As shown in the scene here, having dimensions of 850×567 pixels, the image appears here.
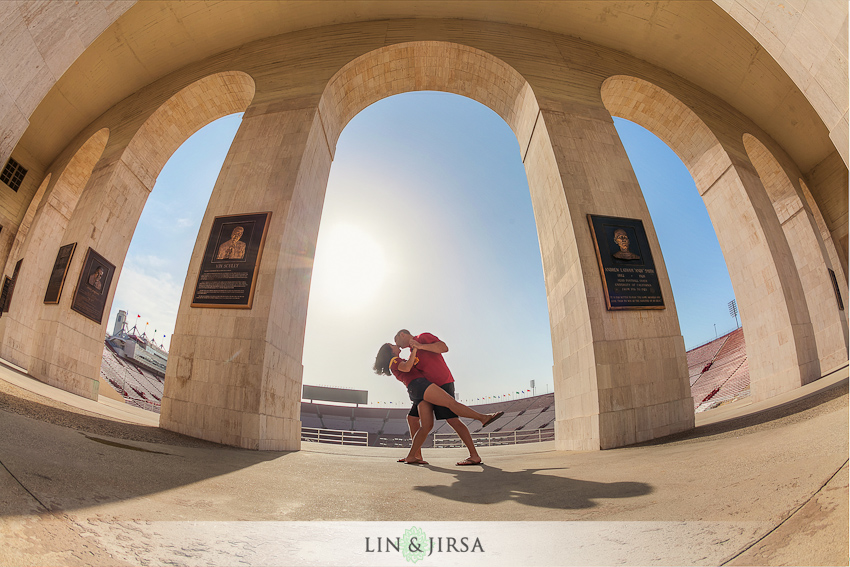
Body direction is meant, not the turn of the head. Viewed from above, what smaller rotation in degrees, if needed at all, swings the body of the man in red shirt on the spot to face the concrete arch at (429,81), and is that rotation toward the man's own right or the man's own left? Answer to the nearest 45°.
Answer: approximately 90° to the man's own right

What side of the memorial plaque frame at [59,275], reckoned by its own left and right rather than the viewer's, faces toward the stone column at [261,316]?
left

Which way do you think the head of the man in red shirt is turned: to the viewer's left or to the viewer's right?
to the viewer's left

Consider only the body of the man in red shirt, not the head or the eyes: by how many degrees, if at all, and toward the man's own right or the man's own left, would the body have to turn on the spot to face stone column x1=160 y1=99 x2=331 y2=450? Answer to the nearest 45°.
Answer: approximately 45° to the man's own right

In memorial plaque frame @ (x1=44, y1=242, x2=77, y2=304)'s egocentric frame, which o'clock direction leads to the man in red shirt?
The man in red shirt is roughly at 10 o'clock from the memorial plaque frame.

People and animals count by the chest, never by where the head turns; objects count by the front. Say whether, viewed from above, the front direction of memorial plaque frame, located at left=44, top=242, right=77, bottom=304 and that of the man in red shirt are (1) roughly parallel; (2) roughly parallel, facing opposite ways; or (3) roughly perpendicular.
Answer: roughly perpendicular

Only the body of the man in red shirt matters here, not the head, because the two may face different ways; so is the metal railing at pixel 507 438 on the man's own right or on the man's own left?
on the man's own right

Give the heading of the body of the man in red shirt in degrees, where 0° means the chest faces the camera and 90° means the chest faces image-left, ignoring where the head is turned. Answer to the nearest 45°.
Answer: approximately 90°

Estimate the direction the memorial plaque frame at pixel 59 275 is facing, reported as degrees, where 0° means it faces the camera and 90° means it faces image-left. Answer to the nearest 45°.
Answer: approximately 45°
